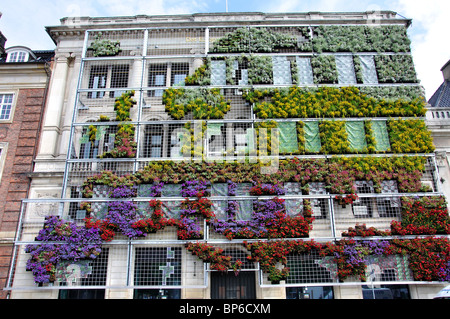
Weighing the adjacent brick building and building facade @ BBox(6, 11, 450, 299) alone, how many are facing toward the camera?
2

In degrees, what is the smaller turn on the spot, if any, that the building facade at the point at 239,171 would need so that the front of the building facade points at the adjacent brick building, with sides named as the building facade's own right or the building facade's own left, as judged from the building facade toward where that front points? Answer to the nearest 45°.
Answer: approximately 90° to the building facade's own right

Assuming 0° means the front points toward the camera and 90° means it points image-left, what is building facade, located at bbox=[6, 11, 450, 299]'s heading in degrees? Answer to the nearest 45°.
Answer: approximately 0°

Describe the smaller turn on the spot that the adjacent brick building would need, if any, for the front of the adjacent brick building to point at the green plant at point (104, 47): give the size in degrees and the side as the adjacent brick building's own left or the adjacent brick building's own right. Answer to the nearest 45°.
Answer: approximately 45° to the adjacent brick building's own left

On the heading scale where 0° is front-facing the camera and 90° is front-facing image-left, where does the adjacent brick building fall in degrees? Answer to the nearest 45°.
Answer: approximately 0°
